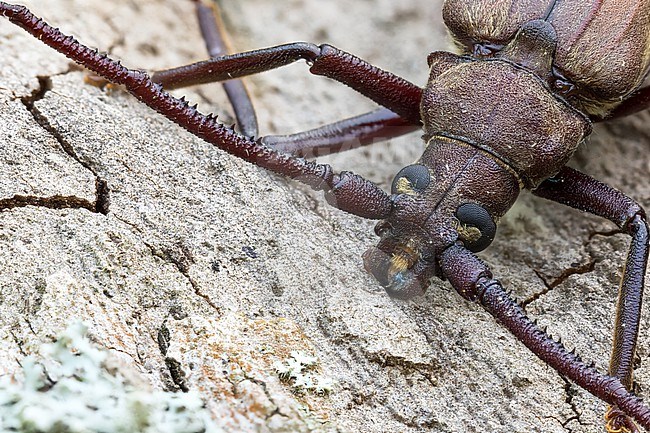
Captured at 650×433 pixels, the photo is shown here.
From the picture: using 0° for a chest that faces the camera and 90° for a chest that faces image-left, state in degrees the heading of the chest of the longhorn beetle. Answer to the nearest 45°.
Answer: approximately 45°
